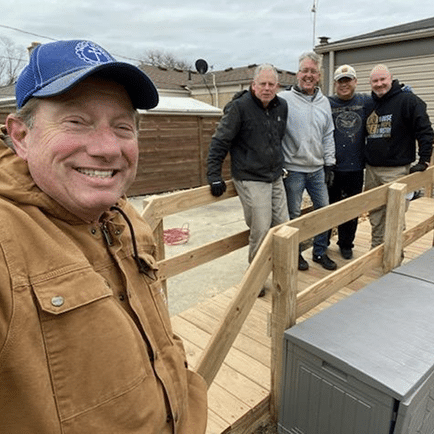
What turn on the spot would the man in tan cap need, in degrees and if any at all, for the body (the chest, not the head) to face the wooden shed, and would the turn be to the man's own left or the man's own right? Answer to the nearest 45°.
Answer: approximately 135° to the man's own right

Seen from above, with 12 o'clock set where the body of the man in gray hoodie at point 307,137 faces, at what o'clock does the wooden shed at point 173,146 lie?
The wooden shed is roughly at 5 o'clock from the man in gray hoodie.

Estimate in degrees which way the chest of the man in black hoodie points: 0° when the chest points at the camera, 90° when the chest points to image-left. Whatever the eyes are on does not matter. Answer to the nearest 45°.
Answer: approximately 45°

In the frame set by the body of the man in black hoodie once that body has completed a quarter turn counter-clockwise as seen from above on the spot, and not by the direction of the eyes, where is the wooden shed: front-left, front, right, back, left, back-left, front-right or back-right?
back

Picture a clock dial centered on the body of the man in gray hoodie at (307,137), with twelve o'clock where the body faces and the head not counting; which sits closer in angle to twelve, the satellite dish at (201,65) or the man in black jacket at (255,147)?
the man in black jacket

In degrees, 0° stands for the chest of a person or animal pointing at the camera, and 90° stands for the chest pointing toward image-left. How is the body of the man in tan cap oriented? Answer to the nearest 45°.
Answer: approximately 0°

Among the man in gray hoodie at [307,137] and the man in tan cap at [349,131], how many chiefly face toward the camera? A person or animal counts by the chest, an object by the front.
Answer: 2

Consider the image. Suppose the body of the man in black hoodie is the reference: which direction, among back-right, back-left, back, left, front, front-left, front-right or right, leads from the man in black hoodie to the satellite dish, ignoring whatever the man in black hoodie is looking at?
right

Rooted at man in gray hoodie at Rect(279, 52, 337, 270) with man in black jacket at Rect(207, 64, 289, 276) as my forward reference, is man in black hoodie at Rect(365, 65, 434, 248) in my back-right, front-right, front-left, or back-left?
back-left

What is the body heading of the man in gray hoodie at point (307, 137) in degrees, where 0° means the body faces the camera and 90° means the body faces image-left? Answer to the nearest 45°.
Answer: approximately 0°
